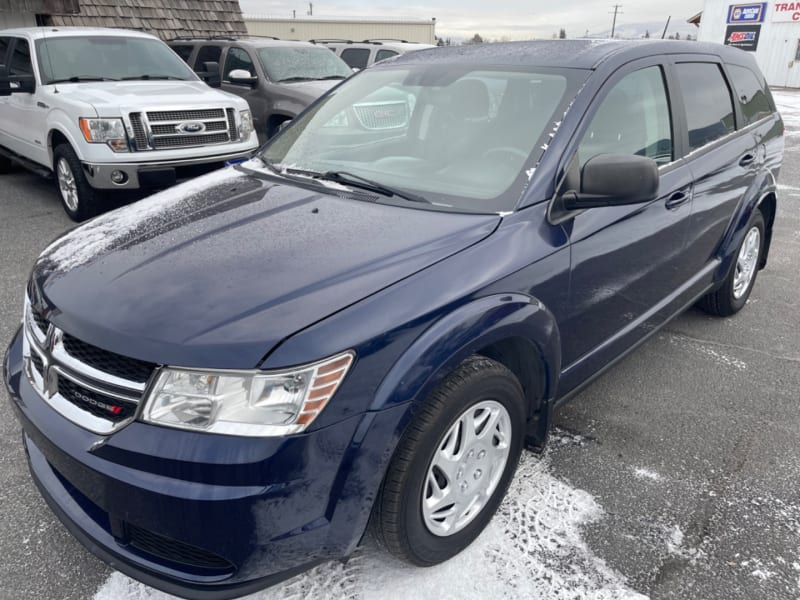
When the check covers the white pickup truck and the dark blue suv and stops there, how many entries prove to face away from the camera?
0

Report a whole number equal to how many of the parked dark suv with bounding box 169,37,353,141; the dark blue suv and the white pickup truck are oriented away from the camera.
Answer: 0

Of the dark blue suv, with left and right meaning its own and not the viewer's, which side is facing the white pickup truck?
right

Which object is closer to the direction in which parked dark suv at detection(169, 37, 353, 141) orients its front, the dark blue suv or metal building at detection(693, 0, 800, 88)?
the dark blue suv

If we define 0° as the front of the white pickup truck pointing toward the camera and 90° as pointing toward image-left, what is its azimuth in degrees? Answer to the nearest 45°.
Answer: approximately 315°

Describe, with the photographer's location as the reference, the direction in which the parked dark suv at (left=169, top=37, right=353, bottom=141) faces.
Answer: facing the viewer and to the right of the viewer

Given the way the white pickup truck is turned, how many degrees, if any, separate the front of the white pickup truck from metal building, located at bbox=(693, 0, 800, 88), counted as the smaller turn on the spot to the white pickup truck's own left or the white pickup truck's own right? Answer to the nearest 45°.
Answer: approximately 90° to the white pickup truck's own left

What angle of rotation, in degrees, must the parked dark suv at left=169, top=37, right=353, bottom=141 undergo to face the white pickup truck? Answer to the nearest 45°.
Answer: approximately 90° to its right

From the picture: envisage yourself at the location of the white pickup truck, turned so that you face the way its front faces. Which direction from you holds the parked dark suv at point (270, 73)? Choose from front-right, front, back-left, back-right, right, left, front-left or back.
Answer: left

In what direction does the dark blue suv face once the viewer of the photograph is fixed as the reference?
facing the viewer and to the left of the viewer

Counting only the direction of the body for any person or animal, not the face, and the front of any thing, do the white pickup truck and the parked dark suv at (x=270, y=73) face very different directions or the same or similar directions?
same or similar directions

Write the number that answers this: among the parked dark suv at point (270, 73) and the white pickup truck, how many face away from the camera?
0

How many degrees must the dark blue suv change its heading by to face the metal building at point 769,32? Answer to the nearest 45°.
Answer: approximately 180°

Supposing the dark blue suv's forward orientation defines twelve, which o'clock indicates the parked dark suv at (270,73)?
The parked dark suv is roughly at 4 o'clock from the dark blue suv.
